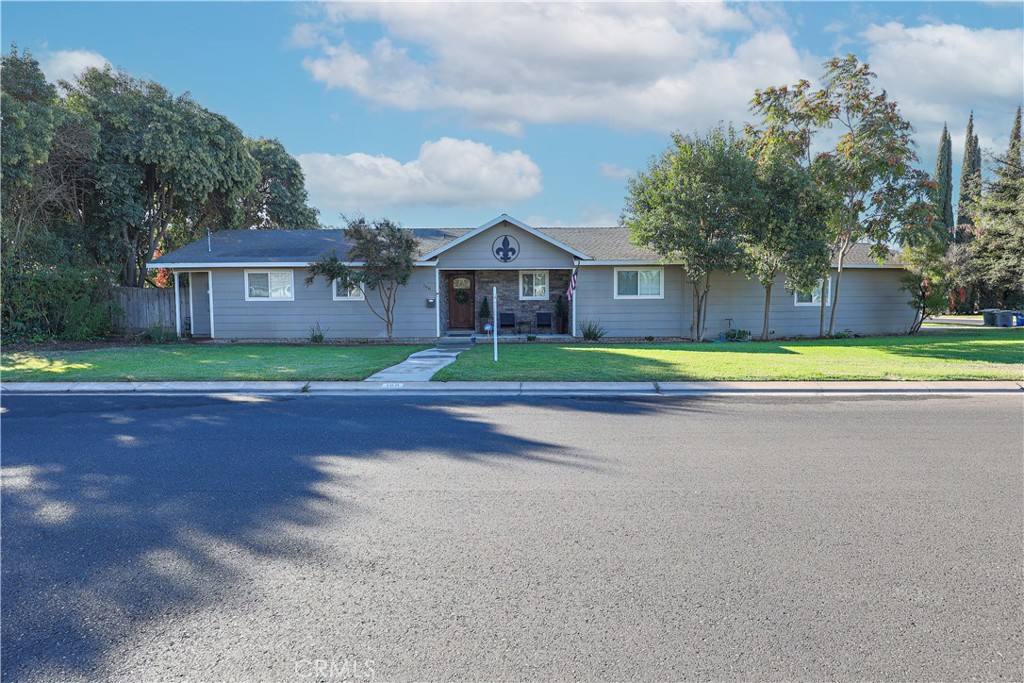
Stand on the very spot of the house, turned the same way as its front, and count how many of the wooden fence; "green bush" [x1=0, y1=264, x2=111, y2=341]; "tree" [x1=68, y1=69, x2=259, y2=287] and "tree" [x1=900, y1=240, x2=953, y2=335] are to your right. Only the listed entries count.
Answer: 3

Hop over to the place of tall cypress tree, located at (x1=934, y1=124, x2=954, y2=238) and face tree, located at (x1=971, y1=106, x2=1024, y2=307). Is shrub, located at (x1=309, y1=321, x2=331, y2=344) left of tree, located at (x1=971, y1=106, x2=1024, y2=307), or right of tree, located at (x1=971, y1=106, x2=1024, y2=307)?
right

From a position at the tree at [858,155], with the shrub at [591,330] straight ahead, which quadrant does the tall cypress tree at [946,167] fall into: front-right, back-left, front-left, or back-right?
back-right

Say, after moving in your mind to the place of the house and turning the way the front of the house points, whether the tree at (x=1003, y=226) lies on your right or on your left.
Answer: on your left

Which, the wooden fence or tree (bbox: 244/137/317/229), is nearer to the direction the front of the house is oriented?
the wooden fence

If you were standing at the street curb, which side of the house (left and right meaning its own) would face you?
front

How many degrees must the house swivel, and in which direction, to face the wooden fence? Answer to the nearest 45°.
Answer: approximately 90° to its right

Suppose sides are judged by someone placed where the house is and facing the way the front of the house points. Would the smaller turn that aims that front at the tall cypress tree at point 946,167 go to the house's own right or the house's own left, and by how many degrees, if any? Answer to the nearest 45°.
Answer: approximately 135° to the house's own left

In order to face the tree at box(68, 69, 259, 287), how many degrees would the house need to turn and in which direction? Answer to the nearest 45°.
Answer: approximately 90° to its right

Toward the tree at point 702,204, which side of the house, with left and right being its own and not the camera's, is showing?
left

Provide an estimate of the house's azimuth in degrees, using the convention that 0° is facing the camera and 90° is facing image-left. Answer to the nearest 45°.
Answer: approximately 0°

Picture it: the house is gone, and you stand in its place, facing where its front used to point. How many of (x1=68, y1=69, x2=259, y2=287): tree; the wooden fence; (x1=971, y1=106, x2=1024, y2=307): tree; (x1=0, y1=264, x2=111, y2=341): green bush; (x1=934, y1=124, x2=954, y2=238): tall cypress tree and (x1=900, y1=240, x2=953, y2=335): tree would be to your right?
3
